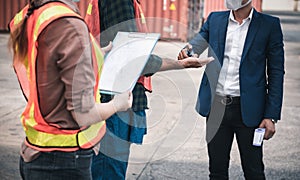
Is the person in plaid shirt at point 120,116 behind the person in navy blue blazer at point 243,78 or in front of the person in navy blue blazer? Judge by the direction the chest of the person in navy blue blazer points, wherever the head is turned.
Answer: in front

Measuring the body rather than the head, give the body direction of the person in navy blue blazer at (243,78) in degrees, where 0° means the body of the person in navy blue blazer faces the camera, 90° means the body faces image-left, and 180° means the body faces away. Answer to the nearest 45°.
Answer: approximately 45°

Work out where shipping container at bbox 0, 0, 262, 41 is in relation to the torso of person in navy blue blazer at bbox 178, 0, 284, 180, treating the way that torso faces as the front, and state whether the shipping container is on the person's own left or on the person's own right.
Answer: on the person's own right

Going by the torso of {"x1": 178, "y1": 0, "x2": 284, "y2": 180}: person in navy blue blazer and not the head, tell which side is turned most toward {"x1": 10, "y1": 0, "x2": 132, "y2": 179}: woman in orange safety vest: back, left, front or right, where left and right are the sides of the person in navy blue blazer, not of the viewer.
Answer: front

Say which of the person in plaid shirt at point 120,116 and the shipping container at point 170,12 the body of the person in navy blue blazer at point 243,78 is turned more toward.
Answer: the person in plaid shirt

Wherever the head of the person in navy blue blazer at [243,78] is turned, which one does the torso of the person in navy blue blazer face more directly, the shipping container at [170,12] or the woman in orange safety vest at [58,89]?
the woman in orange safety vest
